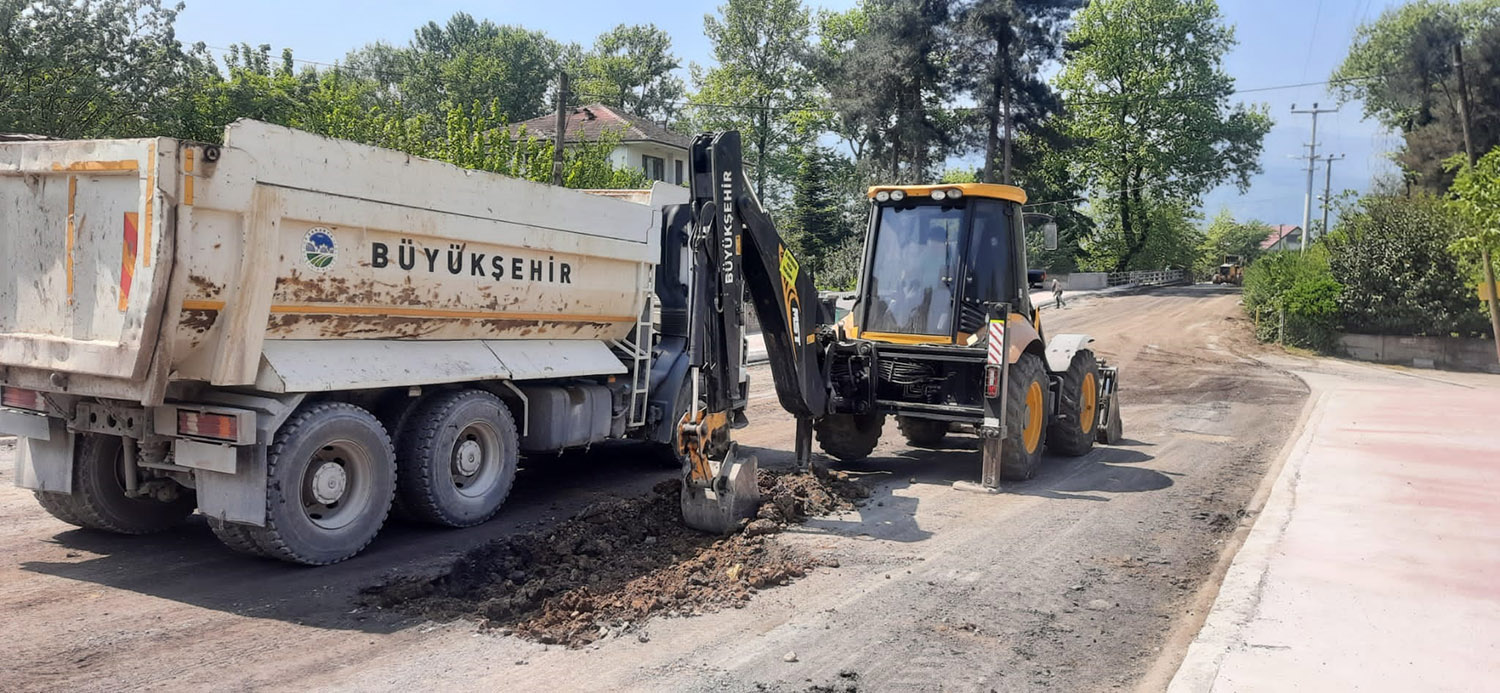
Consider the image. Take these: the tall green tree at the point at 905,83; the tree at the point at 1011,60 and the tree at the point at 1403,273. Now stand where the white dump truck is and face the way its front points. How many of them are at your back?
0

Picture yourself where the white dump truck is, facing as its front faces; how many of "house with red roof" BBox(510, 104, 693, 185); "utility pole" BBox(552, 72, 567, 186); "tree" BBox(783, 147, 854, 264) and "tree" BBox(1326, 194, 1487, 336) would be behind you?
0

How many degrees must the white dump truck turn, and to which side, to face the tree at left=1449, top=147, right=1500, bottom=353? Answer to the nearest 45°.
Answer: approximately 45° to its right

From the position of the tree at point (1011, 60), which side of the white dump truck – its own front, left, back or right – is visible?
front

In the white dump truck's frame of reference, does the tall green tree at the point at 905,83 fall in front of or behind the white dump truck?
in front

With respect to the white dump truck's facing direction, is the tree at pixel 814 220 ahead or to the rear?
ahead

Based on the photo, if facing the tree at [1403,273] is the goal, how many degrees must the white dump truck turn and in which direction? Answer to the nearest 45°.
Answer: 0° — it already faces it

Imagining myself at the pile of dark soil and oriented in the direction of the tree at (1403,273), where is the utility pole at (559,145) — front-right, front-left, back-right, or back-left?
front-left

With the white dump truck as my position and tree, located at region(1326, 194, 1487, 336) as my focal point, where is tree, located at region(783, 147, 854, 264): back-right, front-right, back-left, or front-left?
front-left

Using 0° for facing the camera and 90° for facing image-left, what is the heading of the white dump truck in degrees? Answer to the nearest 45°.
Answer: approximately 225°

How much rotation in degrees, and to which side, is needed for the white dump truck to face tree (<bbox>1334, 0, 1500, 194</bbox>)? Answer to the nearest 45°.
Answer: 0° — it already faces it

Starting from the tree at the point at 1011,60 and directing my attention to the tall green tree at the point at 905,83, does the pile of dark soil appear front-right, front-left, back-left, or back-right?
front-left

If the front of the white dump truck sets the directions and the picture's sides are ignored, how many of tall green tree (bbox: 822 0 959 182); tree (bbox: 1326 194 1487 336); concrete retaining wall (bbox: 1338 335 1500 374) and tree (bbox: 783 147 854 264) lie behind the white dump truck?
0

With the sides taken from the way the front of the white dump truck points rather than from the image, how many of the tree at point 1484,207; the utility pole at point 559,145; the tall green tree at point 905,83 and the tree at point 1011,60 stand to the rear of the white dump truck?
0

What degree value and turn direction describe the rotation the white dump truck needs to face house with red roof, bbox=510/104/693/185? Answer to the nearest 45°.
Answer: approximately 45° to its left
